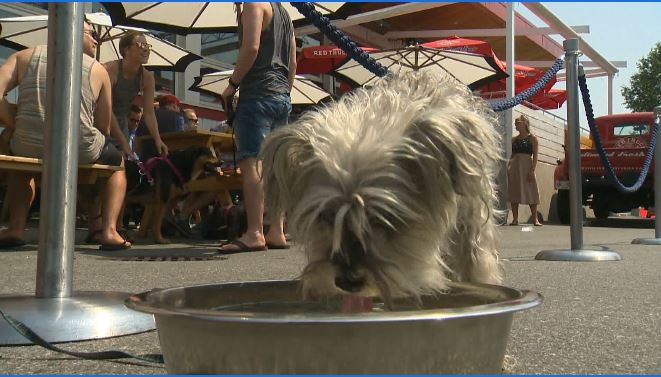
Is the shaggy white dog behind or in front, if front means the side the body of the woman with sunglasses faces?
in front

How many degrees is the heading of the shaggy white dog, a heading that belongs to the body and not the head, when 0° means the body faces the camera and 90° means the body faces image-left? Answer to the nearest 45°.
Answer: approximately 45°

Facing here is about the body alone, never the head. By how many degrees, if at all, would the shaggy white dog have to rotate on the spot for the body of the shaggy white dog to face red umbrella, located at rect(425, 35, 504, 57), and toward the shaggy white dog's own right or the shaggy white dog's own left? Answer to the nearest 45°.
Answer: approximately 135° to the shaggy white dog's own right

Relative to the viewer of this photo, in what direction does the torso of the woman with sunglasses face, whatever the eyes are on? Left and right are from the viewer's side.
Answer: facing the viewer and to the right of the viewer

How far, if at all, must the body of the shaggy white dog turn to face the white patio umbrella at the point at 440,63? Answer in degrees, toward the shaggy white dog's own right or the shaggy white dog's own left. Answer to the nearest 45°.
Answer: approximately 135° to the shaggy white dog's own right

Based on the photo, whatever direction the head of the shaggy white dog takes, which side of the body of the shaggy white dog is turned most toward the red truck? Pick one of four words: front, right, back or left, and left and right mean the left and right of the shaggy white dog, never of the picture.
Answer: back
